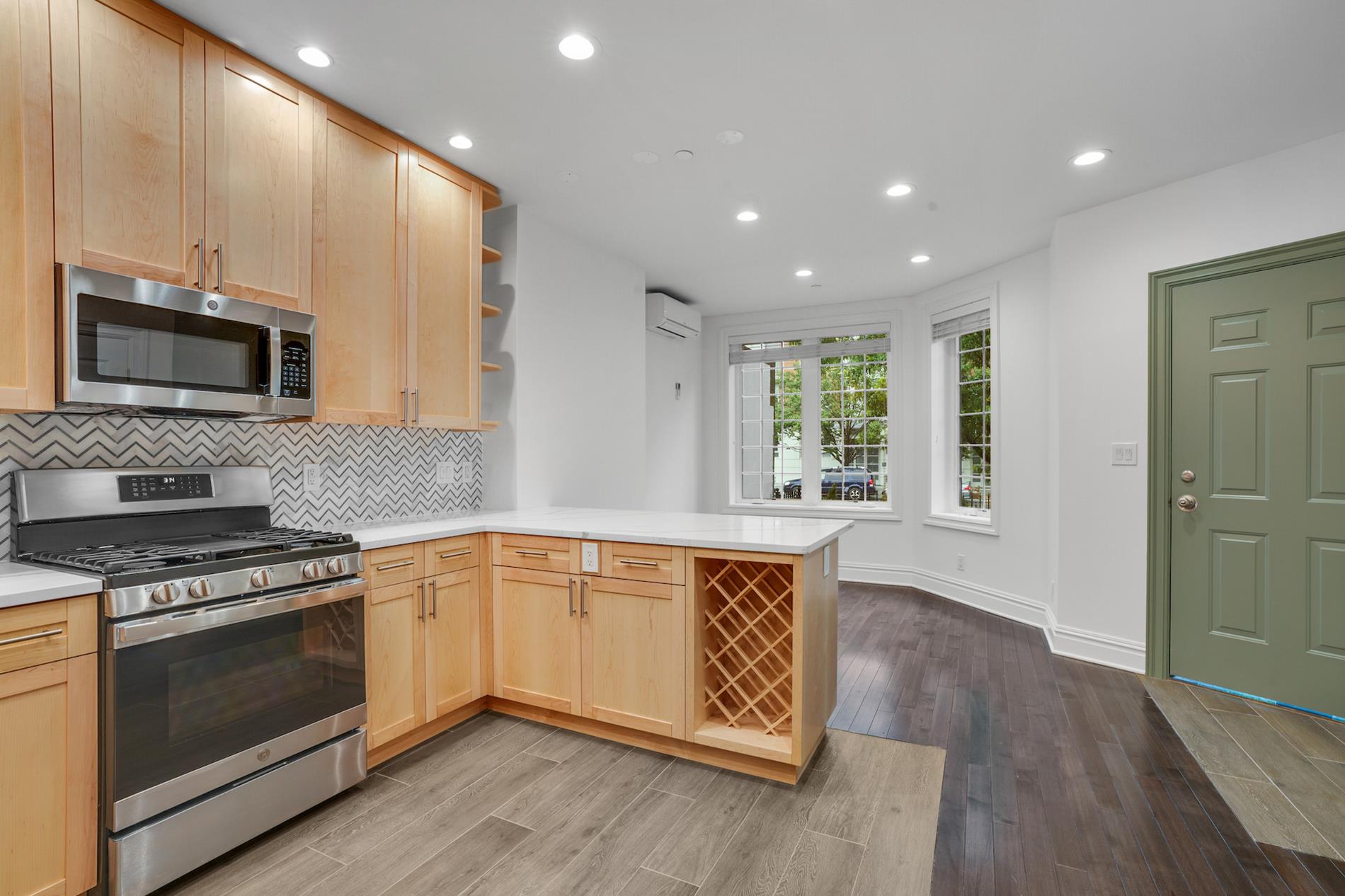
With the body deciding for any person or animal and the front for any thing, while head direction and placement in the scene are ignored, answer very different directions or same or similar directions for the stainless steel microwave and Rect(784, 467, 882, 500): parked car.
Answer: very different directions

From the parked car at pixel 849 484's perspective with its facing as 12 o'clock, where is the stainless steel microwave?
The stainless steel microwave is roughly at 10 o'clock from the parked car.

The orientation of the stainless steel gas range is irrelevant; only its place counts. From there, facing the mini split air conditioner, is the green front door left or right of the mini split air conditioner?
right

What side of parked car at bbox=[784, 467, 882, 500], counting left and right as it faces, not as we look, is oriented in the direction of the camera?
left

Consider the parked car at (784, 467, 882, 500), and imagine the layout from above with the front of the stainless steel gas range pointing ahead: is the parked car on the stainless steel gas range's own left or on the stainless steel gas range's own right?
on the stainless steel gas range's own left

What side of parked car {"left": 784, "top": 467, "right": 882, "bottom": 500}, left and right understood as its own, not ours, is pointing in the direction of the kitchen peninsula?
left

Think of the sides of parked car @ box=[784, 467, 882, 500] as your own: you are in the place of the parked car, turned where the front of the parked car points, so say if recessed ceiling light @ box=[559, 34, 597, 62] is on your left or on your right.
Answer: on your left

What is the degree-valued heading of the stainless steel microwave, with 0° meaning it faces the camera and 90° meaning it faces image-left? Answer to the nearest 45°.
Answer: approximately 315°

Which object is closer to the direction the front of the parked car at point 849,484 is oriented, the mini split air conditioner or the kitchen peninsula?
the mini split air conditioner

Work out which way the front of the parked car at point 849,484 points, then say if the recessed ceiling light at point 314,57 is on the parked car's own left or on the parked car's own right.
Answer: on the parked car's own left

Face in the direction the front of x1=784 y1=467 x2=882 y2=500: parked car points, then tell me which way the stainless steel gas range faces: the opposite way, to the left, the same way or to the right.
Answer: the opposite way

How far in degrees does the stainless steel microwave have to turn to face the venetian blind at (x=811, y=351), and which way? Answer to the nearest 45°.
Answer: approximately 45° to its left
